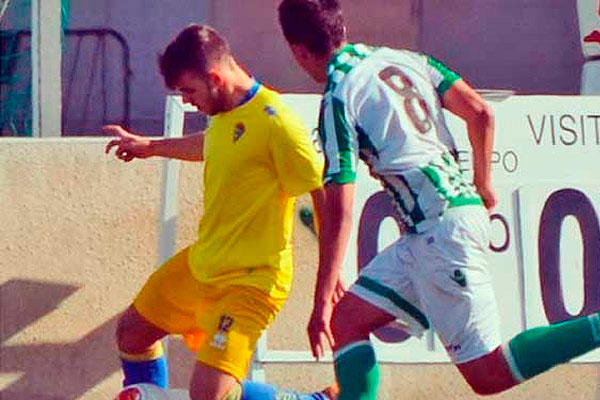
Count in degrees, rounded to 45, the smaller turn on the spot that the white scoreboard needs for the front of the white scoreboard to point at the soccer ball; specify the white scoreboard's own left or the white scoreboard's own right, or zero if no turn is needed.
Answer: approximately 45° to the white scoreboard's own right

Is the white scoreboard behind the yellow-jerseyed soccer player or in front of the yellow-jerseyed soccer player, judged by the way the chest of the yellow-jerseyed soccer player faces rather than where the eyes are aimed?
behind

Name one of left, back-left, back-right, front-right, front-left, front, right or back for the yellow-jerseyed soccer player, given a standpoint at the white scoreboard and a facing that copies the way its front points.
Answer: front-right

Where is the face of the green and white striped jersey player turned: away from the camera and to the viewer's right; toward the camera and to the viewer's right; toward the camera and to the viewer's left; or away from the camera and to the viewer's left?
away from the camera and to the viewer's left

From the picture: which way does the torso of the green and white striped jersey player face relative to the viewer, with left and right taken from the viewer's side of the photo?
facing away from the viewer and to the left of the viewer

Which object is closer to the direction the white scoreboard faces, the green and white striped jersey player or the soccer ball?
the green and white striped jersey player

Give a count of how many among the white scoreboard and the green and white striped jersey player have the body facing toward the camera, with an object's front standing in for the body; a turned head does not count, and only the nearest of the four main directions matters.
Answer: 1

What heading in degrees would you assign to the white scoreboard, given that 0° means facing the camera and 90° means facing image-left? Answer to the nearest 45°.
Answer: approximately 0°
